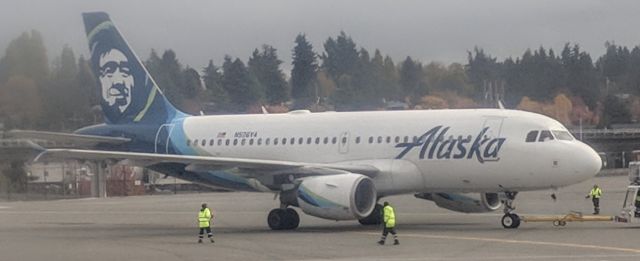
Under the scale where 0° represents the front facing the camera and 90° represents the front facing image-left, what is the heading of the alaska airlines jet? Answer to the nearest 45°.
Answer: approximately 315°
